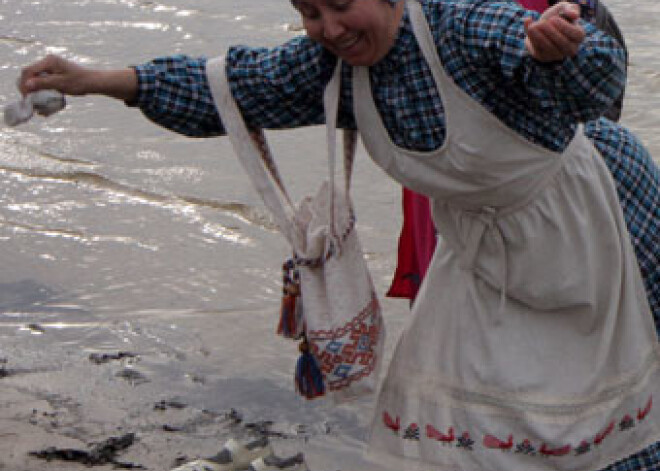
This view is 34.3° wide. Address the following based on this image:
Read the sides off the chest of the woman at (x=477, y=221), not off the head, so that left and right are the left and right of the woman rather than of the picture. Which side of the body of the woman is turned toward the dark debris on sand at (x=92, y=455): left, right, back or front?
right

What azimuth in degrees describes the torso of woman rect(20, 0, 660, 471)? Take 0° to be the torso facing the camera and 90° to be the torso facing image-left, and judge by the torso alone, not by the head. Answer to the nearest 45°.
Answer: approximately 45°
